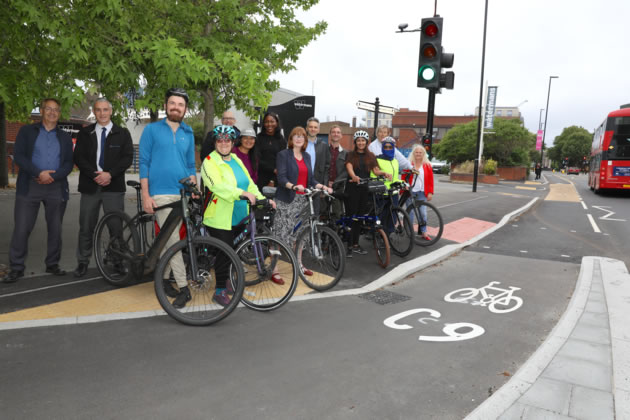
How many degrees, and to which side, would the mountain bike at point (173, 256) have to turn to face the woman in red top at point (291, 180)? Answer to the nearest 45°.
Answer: approximately 90° to its left

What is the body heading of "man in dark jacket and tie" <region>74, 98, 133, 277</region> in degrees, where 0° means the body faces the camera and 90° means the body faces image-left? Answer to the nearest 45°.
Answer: approximately 0°

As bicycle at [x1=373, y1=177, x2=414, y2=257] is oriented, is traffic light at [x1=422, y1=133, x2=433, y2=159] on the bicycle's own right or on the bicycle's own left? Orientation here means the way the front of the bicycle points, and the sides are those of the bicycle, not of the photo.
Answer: on the bicycle's own left

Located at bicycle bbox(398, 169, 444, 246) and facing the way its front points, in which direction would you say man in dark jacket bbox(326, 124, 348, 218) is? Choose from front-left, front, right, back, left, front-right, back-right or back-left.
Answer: right

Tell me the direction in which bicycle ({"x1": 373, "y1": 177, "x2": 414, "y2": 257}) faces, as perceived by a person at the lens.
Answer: facing the viewer and to the right of the viewer

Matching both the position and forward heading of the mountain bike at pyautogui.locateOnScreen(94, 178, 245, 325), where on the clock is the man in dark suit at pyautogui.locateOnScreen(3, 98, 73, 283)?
The man in dark suit is roughly at 6 o'clock from the mountain bike.

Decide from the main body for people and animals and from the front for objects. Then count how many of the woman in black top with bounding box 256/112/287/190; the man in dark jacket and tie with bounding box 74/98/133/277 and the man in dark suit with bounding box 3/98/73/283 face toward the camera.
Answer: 3

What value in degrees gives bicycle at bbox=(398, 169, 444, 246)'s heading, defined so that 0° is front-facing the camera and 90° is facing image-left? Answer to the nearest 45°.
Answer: approximately 315°
